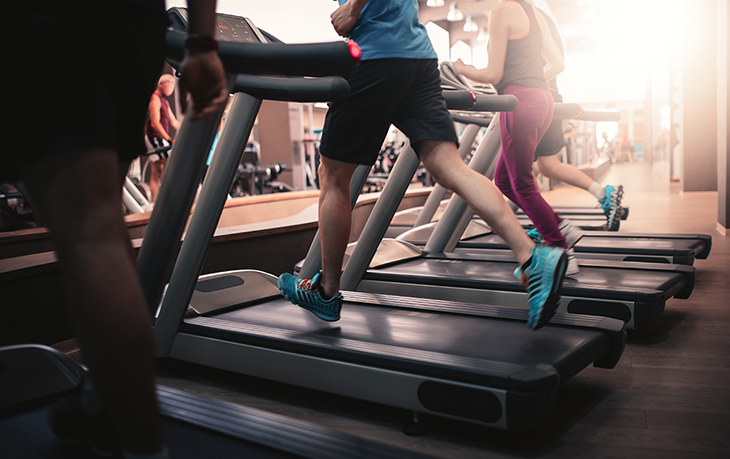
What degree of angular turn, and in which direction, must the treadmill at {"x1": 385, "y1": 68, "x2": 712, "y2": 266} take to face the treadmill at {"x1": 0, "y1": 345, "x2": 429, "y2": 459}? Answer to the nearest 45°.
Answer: approximately 45° to its left

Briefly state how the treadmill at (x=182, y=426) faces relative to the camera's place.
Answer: facing away from the viewer and to the left of the viewer

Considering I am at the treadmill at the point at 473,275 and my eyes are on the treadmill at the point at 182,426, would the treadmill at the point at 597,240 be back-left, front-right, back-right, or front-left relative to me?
back-left

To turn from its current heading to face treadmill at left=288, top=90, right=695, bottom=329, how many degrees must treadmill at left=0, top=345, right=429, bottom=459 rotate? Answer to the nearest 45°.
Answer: approximately 90° to its right

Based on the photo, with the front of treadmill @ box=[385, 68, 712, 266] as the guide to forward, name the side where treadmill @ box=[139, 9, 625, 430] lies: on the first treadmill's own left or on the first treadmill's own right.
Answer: on the first treadmill's own left

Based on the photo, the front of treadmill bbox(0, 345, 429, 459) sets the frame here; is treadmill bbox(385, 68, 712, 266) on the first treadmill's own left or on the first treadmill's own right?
on the first treadmill's own right

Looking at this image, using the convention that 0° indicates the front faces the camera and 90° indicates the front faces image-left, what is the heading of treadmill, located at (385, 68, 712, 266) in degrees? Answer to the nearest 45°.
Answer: approximately 90°

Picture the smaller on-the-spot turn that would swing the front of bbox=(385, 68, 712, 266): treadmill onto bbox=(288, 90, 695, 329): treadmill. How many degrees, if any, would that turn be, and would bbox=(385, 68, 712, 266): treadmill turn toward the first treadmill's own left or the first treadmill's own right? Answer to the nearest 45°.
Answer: approximately 45° to the first treadmill's own left
